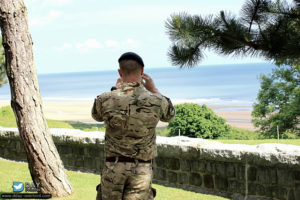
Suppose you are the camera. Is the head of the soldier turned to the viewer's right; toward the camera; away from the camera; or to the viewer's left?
away from the camera

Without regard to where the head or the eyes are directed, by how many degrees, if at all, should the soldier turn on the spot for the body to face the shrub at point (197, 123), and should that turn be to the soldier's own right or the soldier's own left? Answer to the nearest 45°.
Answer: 0° — they already face it

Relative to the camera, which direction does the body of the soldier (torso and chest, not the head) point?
away from the camera
